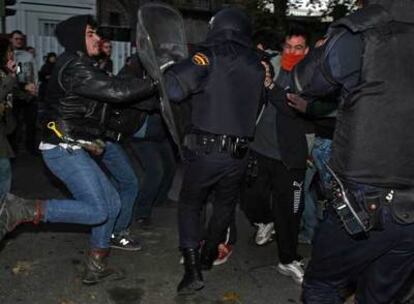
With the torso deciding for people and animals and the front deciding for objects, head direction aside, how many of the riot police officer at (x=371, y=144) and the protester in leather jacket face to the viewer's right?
1

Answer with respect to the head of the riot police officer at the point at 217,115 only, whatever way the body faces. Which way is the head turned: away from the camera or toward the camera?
away from the camera

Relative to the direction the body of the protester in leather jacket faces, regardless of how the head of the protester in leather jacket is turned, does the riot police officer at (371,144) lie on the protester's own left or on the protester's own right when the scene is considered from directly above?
on the protester's own right

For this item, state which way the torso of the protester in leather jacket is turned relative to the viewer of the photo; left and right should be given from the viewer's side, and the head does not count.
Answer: facing to the right of the viewer

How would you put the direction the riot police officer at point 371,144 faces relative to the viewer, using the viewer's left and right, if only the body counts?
facing away from the viewer and to the left of the viewer

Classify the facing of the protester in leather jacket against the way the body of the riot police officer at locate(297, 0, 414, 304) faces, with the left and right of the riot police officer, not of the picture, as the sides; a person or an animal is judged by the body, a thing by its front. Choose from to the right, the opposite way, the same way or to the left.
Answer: to the right

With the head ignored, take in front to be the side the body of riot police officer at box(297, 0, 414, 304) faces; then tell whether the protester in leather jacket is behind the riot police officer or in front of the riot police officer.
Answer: in front

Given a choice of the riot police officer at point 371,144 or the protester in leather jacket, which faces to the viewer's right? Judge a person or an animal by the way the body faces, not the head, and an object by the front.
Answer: the protester in leather jacket
